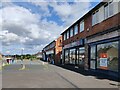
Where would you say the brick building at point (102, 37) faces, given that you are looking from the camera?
facing the viewer and to the left of the viewer
